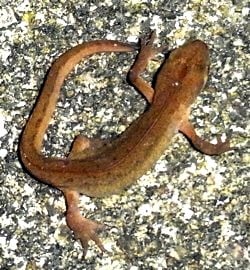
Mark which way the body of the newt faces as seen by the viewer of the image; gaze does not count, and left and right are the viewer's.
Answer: facing away from the viewer and to the right of the viewer
